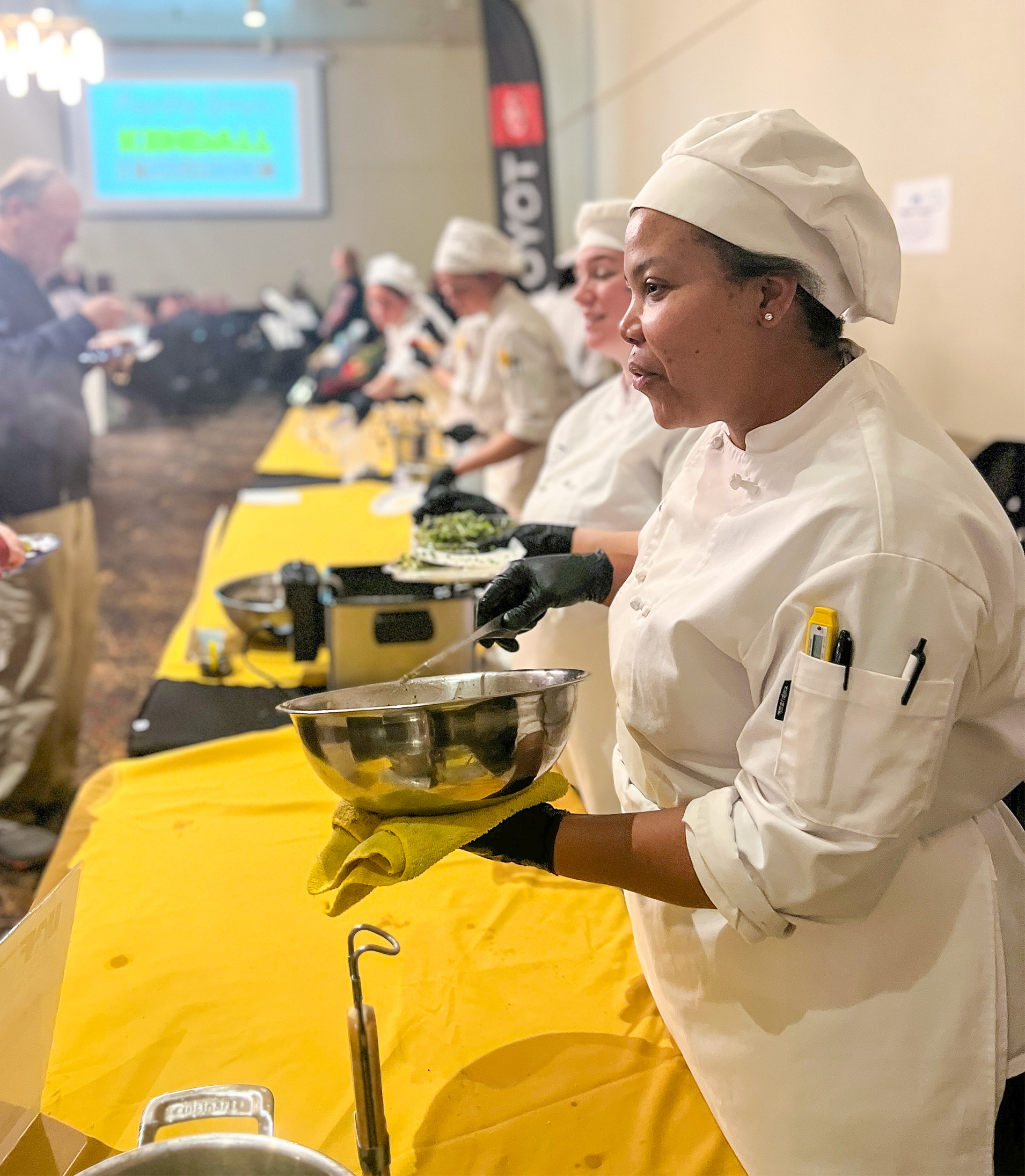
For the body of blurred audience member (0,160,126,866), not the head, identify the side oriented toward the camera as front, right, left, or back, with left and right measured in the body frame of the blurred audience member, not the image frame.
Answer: right

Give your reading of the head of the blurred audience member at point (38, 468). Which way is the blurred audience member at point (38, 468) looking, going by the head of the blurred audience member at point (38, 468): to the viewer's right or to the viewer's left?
to the viewer's right

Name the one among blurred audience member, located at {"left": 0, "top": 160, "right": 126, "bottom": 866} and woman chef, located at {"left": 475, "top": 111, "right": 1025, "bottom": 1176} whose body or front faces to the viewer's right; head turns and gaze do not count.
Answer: the blurred audience member

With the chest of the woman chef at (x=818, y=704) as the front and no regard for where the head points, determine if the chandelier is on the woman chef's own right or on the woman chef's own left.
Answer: on the woman chef's own right

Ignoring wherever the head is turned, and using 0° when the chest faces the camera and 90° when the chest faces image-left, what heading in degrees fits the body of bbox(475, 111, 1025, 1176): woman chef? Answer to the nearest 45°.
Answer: approximately 90°

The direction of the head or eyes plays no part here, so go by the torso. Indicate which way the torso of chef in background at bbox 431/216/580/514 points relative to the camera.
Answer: to the viewer's left

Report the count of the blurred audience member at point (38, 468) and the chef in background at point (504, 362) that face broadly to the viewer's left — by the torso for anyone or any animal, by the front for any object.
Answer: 1
